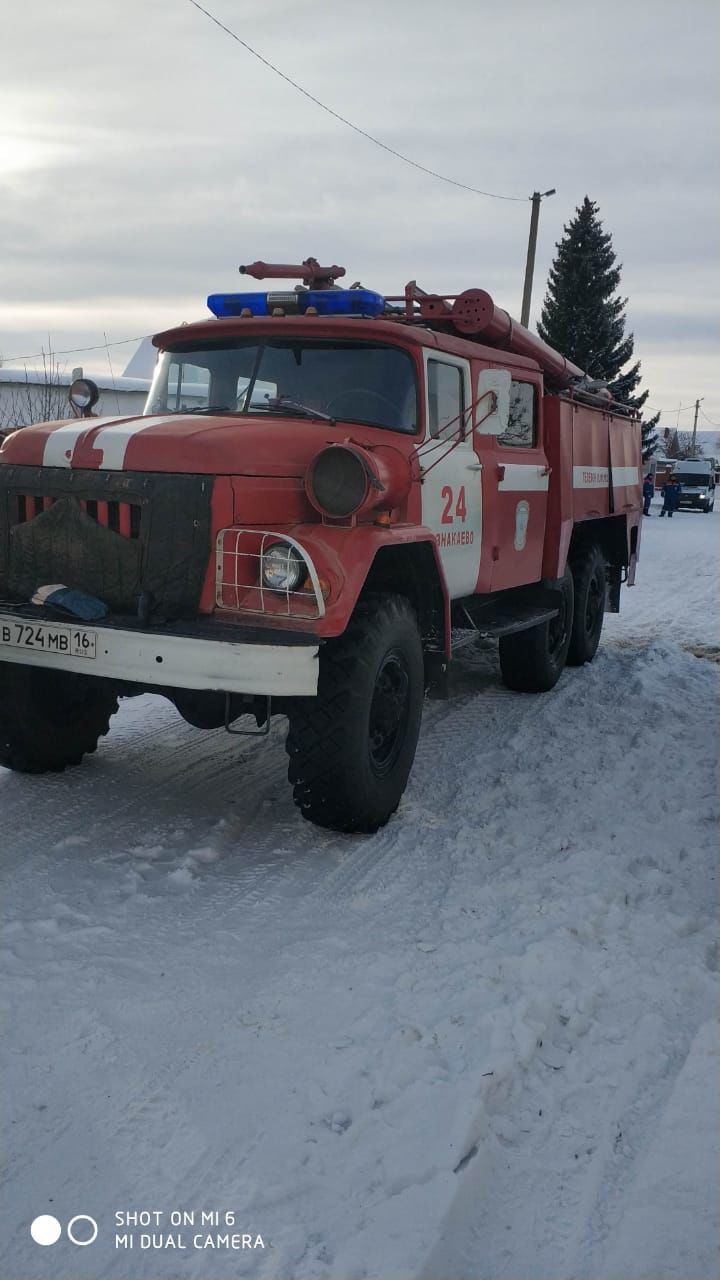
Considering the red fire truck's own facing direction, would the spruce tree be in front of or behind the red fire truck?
behind

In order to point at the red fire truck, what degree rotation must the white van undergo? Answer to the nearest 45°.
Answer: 0° — it already faces it

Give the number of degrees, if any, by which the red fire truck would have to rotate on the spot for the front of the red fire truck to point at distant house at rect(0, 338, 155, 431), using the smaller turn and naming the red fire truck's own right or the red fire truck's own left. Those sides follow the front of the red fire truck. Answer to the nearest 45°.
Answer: approximately 135° to the red fire truck's own right

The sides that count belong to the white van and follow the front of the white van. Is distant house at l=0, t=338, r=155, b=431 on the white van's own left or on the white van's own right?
on the white van's own right

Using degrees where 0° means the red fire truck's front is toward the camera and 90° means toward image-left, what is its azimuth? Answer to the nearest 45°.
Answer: approximately 45°

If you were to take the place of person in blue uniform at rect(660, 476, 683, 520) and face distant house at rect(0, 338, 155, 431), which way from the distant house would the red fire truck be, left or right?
left

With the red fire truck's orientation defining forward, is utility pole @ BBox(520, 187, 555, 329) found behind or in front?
behind

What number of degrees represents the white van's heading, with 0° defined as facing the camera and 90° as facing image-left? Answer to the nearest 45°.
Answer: approximately 0°
